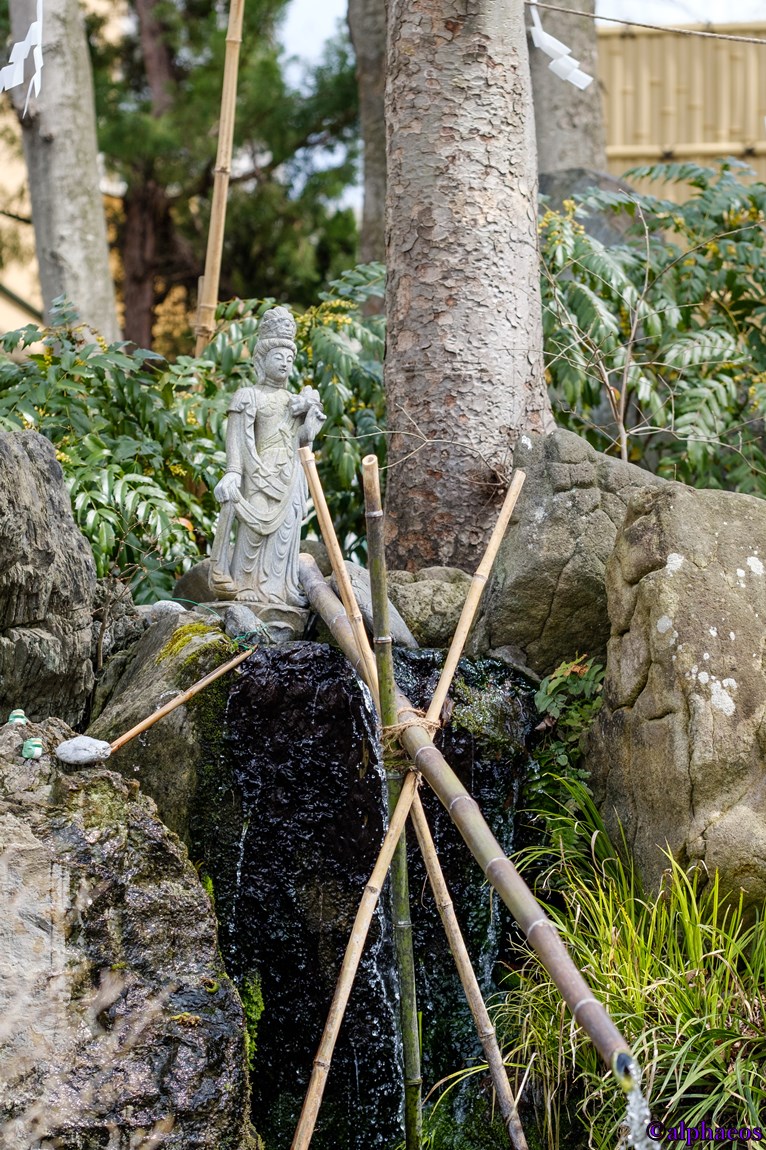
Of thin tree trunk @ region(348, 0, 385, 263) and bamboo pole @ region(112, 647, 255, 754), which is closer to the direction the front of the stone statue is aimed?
the bamboo pole

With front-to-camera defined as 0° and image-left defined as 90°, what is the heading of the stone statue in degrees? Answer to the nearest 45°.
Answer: approximately 315°

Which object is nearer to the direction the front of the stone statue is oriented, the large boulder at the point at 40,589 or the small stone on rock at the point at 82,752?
the small stone on rock

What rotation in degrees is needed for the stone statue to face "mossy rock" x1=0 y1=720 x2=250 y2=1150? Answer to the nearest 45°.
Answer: approximately 45° to its right

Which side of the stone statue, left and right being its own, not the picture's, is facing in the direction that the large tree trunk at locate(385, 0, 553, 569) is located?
left

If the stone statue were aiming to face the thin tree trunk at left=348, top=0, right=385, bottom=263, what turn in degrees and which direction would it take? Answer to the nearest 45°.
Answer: approximately 135° to its left

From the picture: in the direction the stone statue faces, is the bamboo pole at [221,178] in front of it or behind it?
behind
